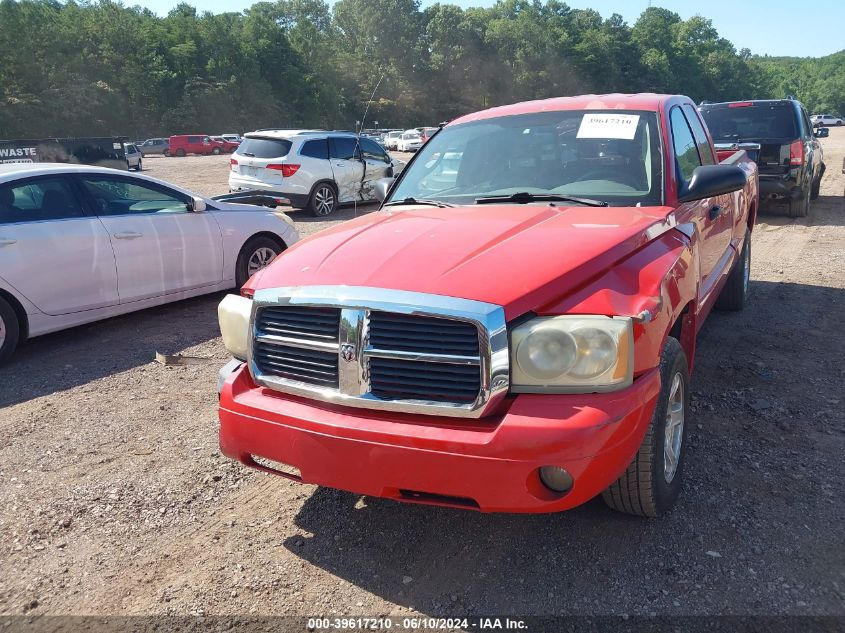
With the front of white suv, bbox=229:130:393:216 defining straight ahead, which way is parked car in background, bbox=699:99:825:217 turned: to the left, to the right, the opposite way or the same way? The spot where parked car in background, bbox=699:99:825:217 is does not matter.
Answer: the same way

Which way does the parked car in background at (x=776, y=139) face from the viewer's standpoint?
away from the camera

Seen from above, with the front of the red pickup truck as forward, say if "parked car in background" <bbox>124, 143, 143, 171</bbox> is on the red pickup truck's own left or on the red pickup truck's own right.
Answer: on the red pickup truck's own right

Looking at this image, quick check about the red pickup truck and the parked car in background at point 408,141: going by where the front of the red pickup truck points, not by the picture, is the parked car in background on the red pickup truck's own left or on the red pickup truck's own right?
on the red pickup truck's own right

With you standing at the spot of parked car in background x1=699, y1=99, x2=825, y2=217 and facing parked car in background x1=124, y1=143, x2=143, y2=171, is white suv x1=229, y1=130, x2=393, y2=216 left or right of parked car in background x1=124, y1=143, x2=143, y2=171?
left

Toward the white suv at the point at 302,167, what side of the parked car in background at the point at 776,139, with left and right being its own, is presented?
left

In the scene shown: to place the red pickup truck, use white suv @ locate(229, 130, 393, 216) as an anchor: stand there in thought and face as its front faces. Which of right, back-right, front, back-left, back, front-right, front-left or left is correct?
back-right

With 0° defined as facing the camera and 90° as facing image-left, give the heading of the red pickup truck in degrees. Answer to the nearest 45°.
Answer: approximately 45°

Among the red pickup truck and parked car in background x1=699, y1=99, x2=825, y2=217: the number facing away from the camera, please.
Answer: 1

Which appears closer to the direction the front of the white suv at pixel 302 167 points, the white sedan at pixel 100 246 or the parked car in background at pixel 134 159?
the parked car in background

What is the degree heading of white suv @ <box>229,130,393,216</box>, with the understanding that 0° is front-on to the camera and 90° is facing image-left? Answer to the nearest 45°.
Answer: approximately 225°

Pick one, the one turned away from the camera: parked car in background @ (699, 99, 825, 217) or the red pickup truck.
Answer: the parked car in background

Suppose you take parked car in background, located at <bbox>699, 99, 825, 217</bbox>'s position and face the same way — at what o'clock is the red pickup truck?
The red pickup truck is roughly at 6 o'clock from the parked car in background.

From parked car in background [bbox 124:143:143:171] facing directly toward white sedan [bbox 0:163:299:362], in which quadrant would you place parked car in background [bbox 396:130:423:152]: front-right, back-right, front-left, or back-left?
back-left

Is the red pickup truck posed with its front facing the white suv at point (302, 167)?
no
